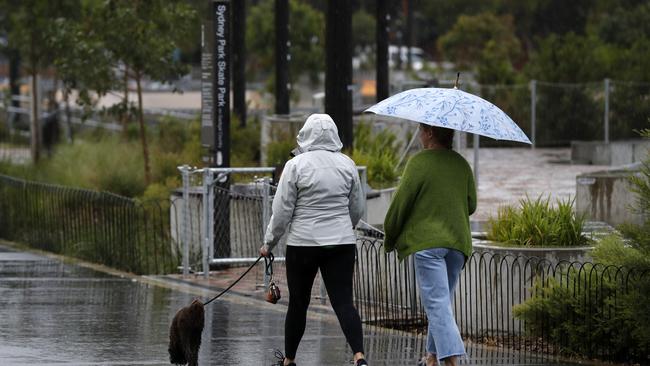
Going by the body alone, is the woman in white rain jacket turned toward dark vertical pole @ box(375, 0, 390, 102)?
yes

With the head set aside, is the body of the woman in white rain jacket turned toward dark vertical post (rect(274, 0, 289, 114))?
yes

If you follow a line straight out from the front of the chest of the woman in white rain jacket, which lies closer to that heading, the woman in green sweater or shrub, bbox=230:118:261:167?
the shrub

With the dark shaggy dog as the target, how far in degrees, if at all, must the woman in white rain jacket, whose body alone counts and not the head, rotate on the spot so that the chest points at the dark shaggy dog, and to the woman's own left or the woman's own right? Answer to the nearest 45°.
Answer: approximately 90° to the woman's own left

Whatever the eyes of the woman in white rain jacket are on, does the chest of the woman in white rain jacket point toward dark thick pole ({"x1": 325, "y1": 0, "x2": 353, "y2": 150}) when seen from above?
yes

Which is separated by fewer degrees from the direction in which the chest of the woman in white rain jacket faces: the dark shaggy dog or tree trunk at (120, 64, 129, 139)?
the tree trunk

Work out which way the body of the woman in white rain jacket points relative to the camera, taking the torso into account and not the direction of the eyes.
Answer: away from the camera

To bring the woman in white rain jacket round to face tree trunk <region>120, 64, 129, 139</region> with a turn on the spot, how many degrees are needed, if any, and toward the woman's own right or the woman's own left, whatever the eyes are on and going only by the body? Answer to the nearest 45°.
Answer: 0° — they already face it

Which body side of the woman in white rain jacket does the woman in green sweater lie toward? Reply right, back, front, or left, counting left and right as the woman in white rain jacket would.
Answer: right
